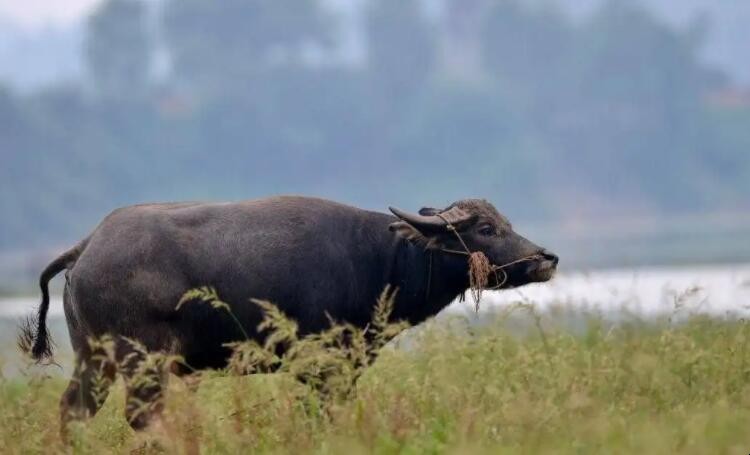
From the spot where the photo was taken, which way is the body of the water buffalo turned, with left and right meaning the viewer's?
facing to the right of the viewer
